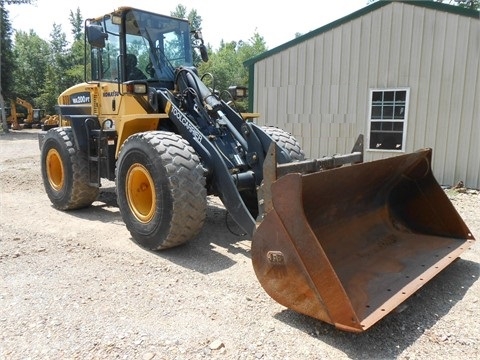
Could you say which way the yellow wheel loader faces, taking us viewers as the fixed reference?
facing the viewer and to the right of the viewer

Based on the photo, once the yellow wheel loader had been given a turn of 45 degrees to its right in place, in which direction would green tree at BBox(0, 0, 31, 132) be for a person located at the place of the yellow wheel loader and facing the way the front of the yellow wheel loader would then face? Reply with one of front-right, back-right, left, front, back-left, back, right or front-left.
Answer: back-right

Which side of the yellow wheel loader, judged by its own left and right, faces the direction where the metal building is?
left

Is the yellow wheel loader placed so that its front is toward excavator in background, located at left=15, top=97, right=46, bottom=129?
no

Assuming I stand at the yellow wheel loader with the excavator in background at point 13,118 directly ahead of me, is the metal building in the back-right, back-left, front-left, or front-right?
front-right

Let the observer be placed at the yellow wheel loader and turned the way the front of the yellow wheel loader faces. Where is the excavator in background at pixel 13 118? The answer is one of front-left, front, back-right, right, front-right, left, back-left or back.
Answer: back
